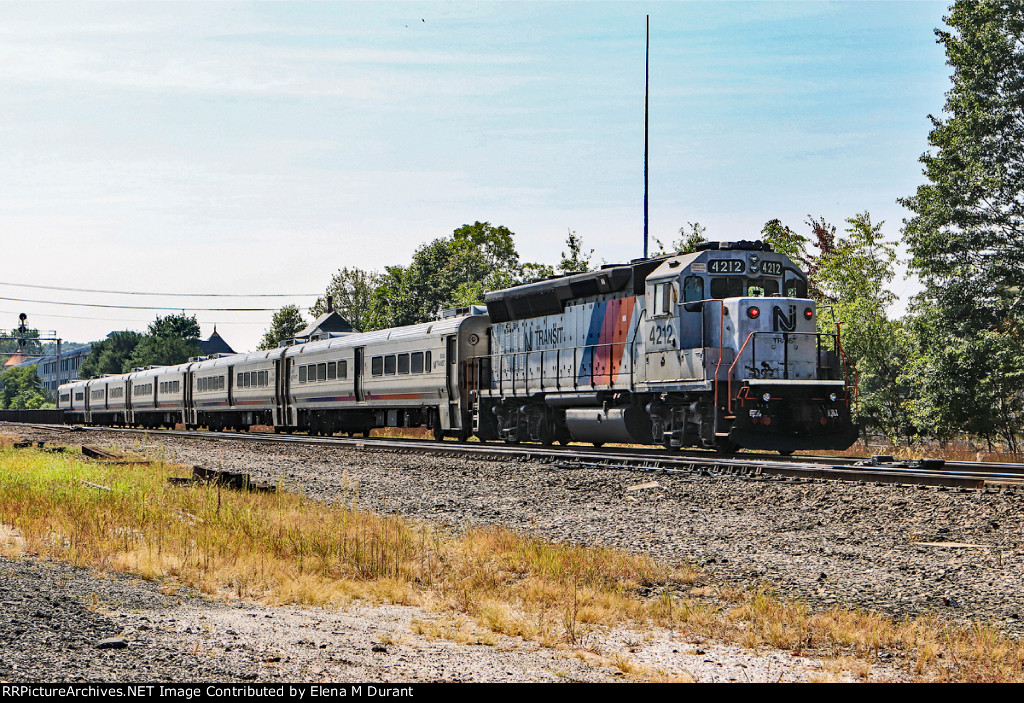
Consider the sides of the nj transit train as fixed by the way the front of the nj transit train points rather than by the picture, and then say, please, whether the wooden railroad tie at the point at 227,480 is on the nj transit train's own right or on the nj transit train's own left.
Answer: on the nj transit train's own right

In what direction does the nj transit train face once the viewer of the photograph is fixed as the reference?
facing the viewer and to the right of the viewer

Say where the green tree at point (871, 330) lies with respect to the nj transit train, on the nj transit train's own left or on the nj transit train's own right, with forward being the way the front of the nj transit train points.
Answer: on the nj transit train's own left

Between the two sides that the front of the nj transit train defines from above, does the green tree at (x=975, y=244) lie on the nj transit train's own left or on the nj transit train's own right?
on the nj transit train's own left
